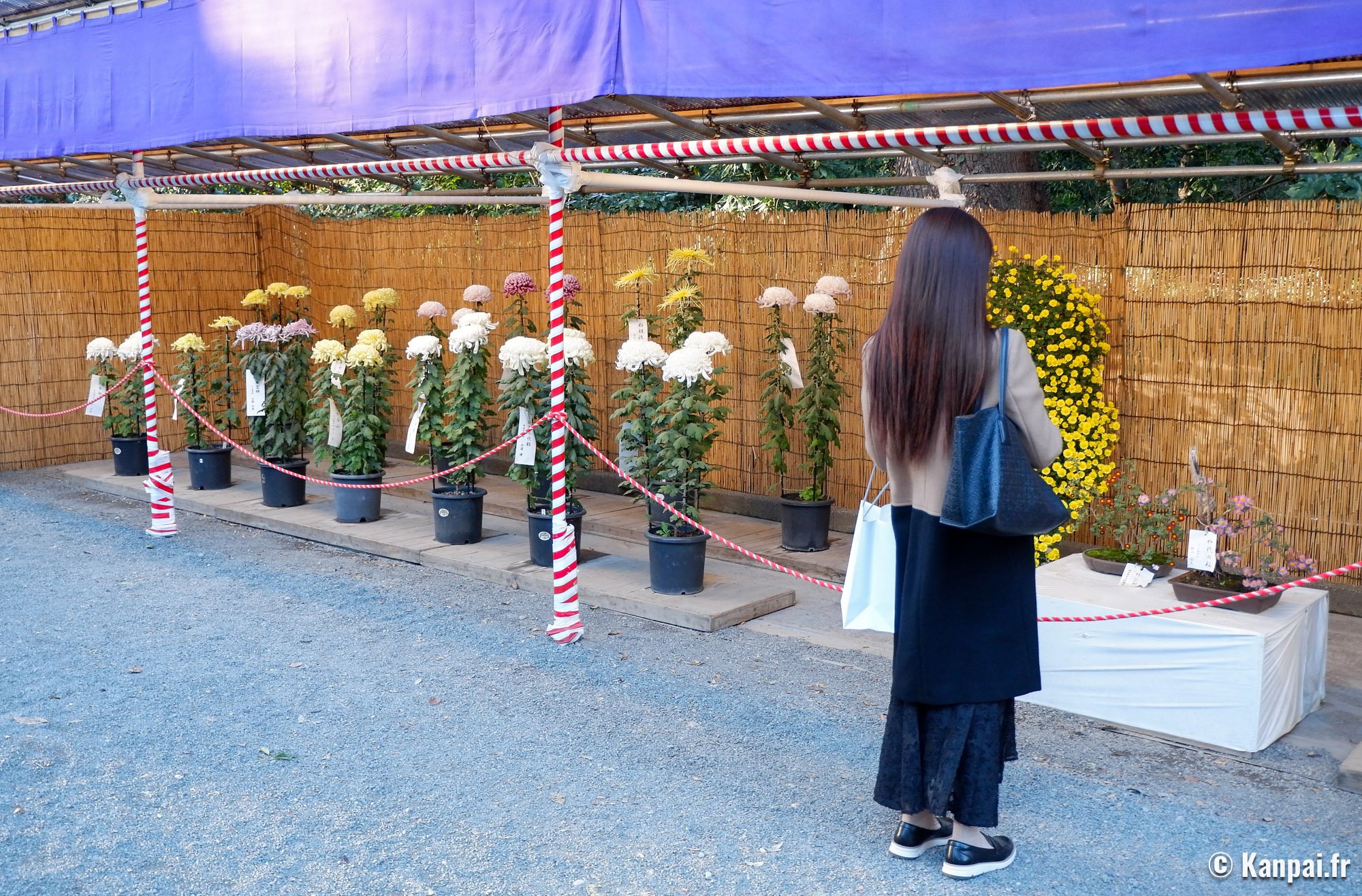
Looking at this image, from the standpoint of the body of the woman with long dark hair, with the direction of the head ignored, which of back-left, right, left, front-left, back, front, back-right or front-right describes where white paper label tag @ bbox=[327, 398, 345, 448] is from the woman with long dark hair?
left

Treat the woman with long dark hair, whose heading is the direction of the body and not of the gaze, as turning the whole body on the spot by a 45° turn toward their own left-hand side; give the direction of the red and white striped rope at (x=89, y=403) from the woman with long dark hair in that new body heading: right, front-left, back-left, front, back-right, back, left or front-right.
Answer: front-left

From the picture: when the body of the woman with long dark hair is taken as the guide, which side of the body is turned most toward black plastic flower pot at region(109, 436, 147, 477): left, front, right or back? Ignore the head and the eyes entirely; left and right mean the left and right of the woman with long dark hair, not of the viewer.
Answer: left

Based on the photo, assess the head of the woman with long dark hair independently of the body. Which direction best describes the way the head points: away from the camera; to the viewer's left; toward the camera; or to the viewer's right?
away from the camera

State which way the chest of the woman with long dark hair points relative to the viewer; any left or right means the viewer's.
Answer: facing away from the viewer and to the right of the viewer

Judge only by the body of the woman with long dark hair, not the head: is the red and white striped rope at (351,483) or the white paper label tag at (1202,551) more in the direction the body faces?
the white paper label tag

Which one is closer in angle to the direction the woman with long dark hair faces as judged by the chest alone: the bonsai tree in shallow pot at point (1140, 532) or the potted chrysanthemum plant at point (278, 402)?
the bonsai tree in shallow pot

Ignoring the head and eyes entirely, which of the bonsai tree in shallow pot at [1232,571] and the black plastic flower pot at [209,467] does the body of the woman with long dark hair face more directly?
the bonsai tree in shallow pot

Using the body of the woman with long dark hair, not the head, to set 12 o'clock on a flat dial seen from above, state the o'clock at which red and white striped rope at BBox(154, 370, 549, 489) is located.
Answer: The red and white striped rope is roughly at 9 o'clock from the woman with long dark hair.

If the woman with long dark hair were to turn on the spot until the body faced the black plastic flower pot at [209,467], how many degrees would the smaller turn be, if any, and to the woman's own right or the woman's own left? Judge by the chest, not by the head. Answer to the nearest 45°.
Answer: approximately 90° to the woman's own left

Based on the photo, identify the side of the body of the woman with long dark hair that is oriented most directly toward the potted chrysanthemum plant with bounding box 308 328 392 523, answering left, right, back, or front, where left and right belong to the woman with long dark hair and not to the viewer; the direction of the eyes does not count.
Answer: left

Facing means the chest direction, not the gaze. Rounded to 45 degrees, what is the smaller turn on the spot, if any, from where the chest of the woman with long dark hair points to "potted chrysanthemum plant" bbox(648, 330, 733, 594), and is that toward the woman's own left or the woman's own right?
approximately 90° to the woman's own left

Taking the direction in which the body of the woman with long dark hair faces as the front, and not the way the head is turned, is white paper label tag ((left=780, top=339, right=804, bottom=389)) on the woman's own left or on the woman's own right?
on the woman's own left
